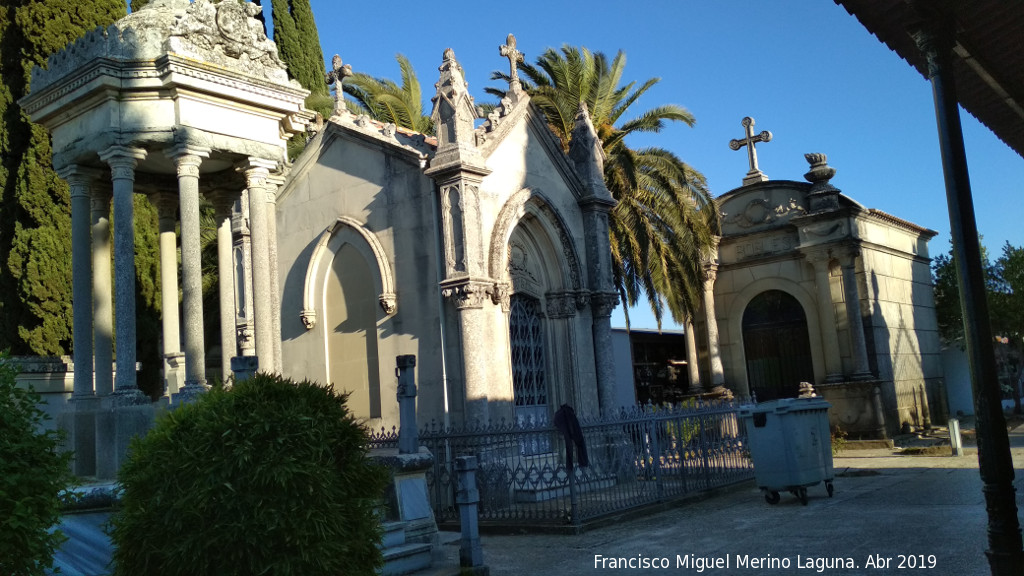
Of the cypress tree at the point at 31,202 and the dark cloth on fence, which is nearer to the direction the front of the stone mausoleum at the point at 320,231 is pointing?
the dark cloth on fence

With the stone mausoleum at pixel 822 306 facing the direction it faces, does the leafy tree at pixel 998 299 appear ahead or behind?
behind

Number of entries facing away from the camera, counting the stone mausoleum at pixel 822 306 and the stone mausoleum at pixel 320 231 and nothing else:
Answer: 0

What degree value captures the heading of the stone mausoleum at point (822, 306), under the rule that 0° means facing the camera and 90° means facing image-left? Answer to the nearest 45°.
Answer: approximately 45°

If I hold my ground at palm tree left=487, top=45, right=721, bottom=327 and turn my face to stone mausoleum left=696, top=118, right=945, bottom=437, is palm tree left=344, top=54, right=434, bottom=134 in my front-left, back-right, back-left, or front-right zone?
back-left

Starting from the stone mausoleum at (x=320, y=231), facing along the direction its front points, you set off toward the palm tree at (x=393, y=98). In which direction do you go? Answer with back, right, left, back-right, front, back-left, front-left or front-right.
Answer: back-left

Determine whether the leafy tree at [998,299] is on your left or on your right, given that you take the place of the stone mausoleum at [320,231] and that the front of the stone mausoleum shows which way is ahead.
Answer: on your left

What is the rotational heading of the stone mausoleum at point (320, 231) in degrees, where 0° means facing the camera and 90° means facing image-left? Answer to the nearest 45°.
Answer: approximately 315°

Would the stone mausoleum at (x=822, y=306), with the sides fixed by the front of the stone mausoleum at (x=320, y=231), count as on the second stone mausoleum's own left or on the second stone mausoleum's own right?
on the second stone mausoleum's own left
